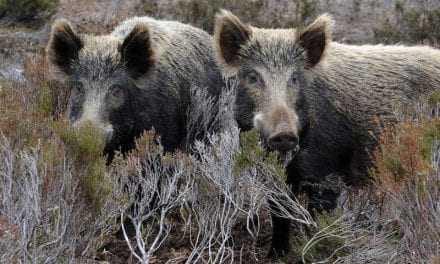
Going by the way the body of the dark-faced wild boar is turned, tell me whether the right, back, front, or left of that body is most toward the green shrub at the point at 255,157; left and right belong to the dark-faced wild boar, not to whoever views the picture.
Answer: left

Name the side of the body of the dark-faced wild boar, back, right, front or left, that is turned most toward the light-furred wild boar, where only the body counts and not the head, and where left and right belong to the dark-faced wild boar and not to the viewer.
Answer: left

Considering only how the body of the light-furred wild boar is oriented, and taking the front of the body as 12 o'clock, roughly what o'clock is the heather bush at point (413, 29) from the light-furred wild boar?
The heather bush is roughly at 5 o'clock from the light-furred wild boar.

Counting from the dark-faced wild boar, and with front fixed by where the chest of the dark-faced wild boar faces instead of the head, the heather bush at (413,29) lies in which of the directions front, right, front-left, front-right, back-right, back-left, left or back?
back

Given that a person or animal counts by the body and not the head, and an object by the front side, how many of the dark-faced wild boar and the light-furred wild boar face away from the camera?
0

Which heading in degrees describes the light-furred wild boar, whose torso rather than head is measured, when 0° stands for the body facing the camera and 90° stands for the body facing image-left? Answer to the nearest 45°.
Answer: approximately 45°

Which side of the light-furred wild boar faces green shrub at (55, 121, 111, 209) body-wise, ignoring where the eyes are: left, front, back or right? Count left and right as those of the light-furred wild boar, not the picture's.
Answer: front
